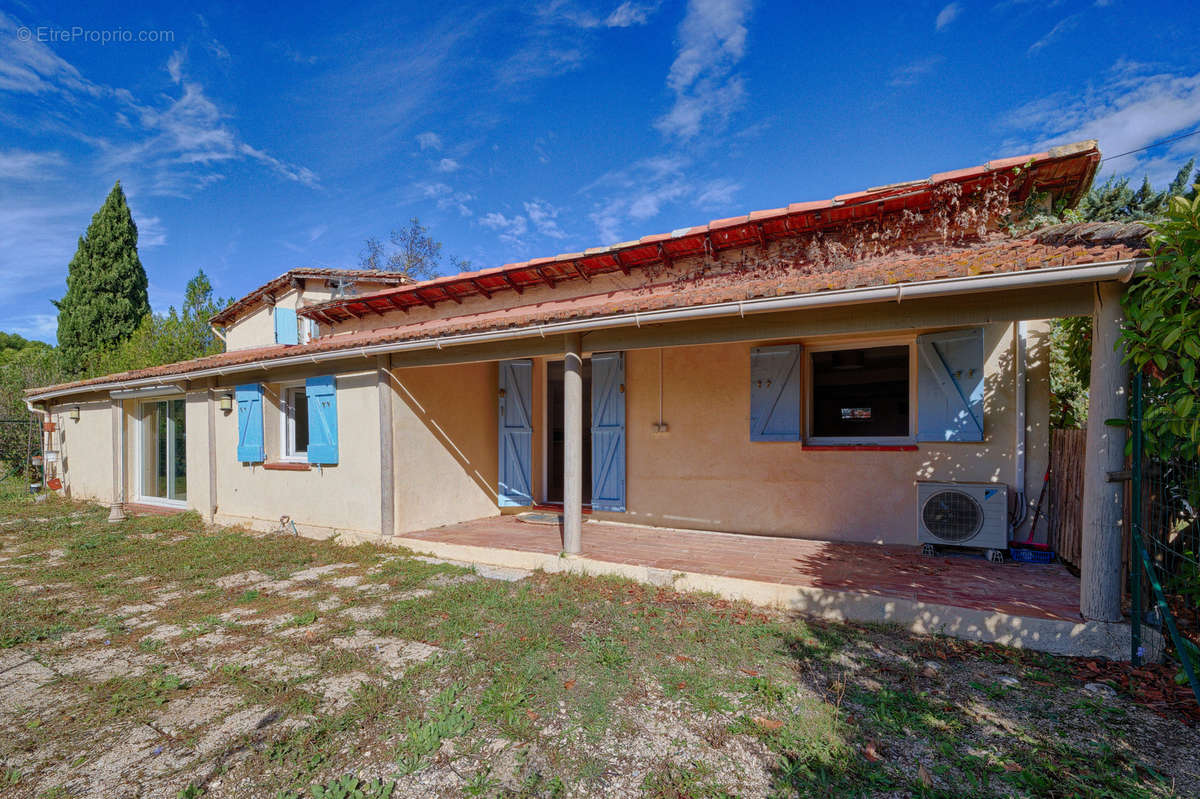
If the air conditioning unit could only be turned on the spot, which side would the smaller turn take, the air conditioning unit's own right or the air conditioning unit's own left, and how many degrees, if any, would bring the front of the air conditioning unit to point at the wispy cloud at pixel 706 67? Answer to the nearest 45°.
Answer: approximately 135° to the air conditioning unit's own right

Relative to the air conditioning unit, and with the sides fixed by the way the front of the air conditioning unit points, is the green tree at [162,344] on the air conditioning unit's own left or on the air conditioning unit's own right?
on the air conditioning unit's own right

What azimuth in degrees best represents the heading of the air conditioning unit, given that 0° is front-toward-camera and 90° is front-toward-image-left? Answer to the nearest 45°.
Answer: approximately 0°

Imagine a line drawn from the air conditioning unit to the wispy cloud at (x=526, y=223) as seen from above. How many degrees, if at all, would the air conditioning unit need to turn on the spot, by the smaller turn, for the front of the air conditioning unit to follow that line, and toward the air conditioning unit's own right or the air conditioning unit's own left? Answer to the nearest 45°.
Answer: approximately 135° to the air conditioning unit's own right

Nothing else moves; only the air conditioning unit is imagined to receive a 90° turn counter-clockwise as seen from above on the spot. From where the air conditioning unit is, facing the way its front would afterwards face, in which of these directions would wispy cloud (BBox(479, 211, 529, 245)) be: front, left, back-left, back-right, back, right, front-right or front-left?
back-left

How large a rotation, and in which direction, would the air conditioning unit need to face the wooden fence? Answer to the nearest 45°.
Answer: approximately 90° to its left

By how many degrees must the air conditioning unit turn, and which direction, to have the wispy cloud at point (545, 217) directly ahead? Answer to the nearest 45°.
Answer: approximately 135° to its right
